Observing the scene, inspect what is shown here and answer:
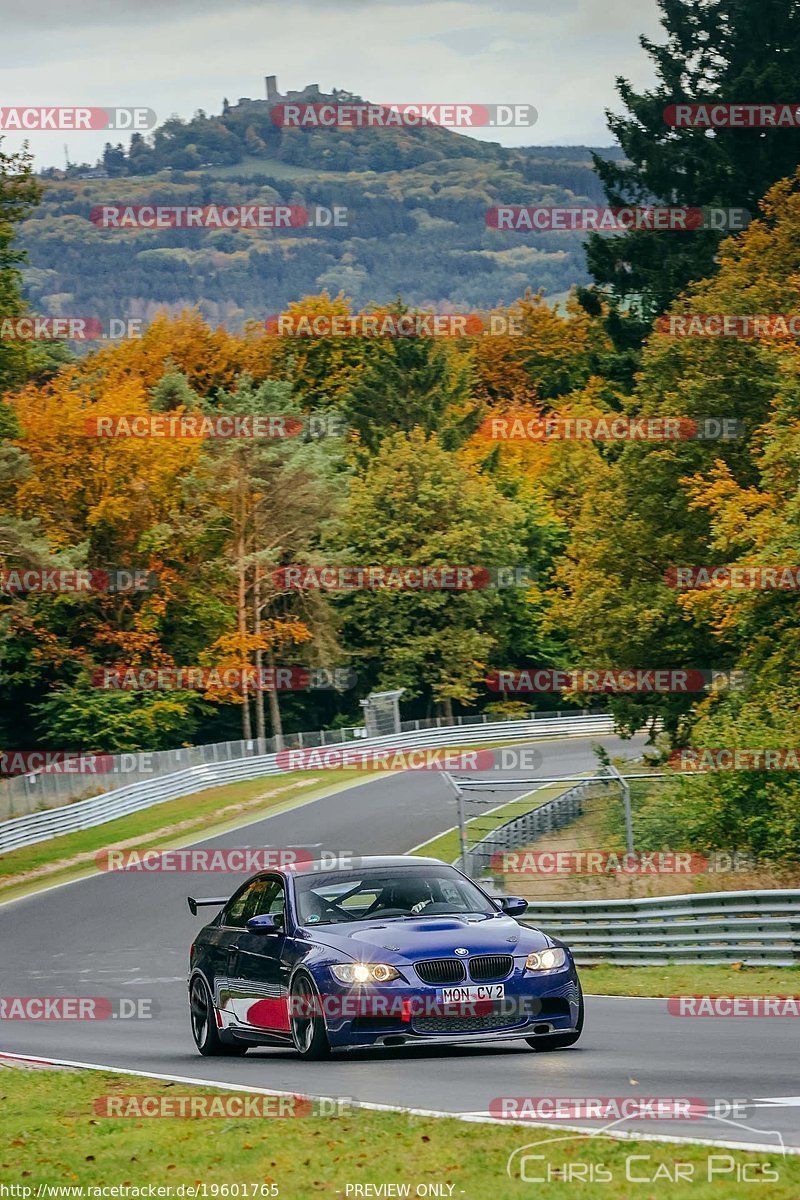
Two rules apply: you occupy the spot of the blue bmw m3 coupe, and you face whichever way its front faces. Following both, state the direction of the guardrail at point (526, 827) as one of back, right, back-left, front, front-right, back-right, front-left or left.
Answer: back-left

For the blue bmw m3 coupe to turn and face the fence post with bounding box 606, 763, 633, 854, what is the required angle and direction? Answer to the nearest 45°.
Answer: approximately 135° to its left

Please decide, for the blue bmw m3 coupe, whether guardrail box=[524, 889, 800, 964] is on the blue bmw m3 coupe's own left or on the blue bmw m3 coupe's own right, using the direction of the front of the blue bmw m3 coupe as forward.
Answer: on the blue bmw m3 coupe's own left
